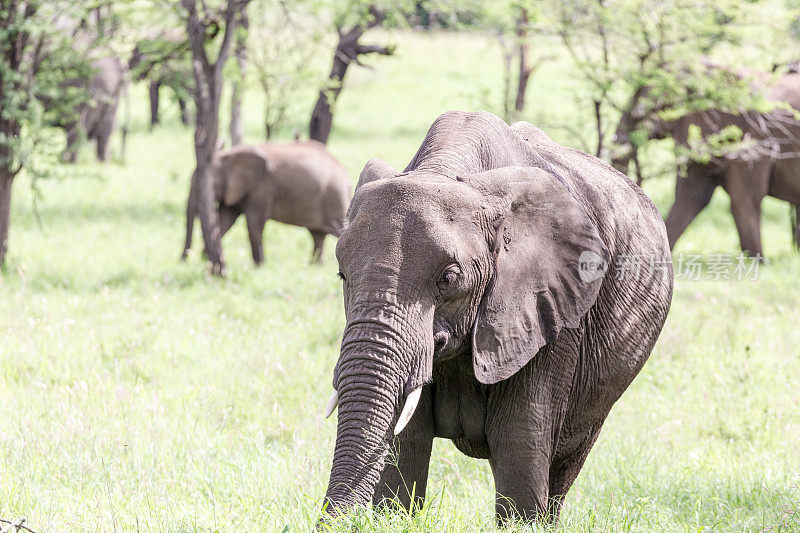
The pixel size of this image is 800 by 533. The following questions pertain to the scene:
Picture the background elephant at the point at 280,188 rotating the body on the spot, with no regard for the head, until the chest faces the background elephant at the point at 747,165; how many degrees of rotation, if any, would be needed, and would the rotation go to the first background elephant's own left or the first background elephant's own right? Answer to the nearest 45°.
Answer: approximately 180°

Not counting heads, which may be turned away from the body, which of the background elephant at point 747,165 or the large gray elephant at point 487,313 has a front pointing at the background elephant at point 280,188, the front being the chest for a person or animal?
the background elephant at point 747,165

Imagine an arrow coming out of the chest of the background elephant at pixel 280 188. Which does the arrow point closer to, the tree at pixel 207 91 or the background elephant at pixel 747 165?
the tree

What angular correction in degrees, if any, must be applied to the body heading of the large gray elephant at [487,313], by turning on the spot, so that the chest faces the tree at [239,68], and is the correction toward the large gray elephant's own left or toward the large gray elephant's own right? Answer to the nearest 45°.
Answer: approximately 135° to the large gray elephant's own right

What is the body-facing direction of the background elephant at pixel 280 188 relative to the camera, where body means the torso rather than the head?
to the viewer's left

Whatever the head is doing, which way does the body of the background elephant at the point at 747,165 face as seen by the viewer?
to the viewer's left

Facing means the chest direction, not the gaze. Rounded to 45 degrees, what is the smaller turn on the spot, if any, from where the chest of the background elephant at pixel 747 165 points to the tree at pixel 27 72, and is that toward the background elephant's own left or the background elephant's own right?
approximately 45° to the background elephant's own left

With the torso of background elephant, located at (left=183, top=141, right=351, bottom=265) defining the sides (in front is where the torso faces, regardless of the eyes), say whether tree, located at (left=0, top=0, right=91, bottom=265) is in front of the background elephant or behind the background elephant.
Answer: in front

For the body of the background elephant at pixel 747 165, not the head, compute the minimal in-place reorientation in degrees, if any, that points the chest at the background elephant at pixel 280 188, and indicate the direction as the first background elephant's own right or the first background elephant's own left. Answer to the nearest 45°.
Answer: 0° — it already faces it
